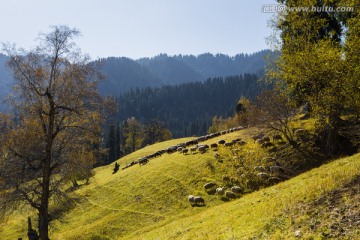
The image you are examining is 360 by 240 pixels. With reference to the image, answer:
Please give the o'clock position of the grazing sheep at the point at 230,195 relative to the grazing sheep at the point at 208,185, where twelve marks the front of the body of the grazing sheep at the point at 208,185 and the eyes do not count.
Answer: the grazing sheep at the point at 230,195 is roughly at 8 o'clock from the grazing sheep at the point at 208,185.

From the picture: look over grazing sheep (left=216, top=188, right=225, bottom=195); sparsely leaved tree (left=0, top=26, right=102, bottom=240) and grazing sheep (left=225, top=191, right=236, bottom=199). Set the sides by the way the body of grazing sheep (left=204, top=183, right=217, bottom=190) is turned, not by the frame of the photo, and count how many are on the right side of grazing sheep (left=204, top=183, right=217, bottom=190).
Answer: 0

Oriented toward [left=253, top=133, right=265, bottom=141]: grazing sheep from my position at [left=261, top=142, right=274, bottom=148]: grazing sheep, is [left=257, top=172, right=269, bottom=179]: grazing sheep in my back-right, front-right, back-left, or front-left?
back-left

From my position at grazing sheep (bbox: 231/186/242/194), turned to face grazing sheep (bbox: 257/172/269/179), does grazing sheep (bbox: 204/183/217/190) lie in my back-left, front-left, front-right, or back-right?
back-left

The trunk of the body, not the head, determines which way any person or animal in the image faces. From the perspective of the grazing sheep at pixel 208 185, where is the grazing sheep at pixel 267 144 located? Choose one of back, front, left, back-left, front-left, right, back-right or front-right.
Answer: back-right

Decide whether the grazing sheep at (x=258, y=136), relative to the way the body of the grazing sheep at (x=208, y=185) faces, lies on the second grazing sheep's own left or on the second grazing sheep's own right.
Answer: on the second grazing sheep's own right

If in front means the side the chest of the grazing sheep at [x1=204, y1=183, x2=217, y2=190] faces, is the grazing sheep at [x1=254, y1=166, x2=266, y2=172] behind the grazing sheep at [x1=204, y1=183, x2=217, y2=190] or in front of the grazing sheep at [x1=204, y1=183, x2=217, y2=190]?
behind

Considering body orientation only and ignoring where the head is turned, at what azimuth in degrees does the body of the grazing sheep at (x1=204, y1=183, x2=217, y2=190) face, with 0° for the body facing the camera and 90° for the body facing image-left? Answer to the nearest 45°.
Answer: approximately 90°
